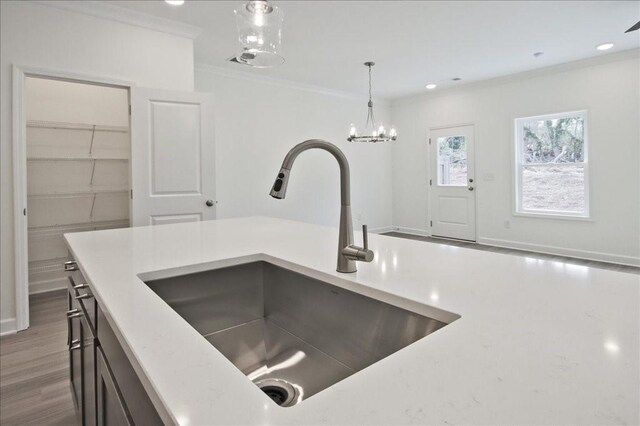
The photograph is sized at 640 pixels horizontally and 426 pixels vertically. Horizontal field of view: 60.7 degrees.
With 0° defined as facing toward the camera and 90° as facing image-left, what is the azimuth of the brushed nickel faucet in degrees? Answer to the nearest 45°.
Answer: approximately 45°

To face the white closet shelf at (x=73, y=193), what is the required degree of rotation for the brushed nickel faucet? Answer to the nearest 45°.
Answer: approximately 90° to its right

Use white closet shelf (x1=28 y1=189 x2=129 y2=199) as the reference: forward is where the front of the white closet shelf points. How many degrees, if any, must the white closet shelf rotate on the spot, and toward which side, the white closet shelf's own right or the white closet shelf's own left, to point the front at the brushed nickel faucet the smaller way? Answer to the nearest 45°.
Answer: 0° — it already faces it

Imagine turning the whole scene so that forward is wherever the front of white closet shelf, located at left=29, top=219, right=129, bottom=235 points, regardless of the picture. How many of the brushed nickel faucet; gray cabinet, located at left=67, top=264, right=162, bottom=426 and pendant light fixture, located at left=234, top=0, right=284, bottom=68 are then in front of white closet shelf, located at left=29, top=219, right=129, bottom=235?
3

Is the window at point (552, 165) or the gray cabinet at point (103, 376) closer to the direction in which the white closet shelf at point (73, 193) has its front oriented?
the gray cabinet

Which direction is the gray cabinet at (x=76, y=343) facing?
to the viewer's left

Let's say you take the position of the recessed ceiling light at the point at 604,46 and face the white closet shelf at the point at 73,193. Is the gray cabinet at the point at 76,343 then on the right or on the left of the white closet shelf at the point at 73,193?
left
